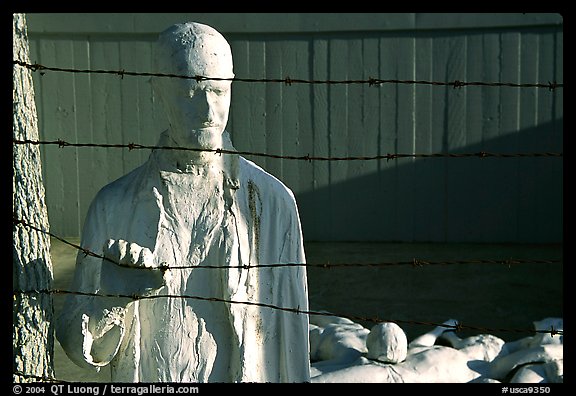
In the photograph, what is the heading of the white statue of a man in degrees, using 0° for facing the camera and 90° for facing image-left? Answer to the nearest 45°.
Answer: approximately 0°

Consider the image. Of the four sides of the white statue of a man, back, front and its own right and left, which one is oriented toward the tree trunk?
right

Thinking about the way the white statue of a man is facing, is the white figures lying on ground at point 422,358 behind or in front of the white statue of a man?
behind
